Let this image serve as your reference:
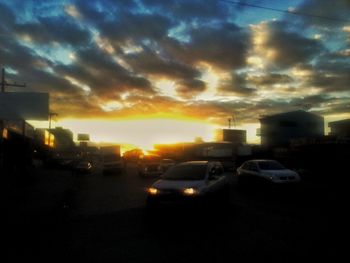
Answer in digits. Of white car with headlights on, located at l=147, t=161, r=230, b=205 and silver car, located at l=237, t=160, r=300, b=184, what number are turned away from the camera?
0

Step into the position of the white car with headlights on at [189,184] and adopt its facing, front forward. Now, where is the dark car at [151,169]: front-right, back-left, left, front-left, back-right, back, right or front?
back-right

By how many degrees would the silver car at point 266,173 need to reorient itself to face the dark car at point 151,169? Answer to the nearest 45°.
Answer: approximately 180°

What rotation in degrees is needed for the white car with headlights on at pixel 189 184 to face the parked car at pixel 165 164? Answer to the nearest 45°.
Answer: approximately 135° to its right

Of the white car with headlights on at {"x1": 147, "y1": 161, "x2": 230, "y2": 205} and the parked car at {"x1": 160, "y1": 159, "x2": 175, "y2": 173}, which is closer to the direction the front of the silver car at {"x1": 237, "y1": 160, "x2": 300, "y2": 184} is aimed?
the white car with headlights on

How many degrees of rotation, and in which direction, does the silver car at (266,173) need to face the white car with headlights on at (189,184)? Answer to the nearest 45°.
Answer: approximately 45° to its right

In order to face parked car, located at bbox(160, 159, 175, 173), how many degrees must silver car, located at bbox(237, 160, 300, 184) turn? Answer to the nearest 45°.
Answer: approximately 180°

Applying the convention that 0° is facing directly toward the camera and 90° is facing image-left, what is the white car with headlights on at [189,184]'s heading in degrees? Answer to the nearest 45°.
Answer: approximately 45°

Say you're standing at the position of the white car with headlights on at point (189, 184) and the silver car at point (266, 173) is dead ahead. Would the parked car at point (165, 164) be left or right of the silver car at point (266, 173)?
left

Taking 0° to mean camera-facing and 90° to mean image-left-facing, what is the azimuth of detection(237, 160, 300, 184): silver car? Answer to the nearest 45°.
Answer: approximately 315°
